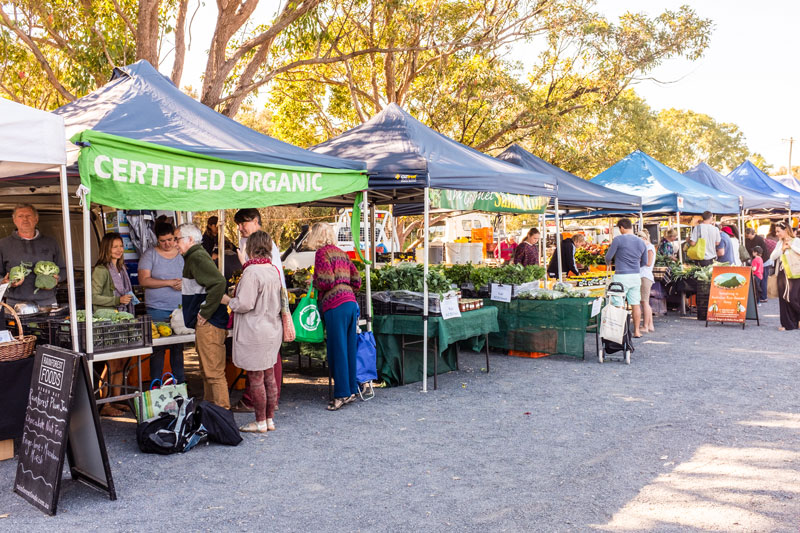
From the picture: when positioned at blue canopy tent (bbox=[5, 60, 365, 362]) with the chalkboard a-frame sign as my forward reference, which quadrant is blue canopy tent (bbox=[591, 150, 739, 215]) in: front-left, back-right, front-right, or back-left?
back-left

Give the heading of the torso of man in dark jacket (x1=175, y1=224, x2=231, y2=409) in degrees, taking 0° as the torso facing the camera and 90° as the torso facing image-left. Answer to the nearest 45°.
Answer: approximately 90°

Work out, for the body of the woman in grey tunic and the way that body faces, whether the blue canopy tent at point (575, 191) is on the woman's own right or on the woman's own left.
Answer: on the woman's own right

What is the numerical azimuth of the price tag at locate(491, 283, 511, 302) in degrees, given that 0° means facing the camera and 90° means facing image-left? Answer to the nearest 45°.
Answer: approximately 0°

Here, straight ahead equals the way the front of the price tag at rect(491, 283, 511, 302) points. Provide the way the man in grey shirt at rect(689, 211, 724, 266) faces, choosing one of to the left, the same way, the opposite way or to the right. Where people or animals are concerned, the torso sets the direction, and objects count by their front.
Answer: the opposite way

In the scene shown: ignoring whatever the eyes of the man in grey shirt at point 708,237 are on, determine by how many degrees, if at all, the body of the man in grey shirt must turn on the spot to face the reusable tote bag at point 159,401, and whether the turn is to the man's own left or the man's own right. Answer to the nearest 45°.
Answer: approximately 180°

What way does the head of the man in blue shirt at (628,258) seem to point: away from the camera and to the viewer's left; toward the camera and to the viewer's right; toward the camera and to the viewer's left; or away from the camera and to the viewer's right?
away from the camera and to the viewer's left

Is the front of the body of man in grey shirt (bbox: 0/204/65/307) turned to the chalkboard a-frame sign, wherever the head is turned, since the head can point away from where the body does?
yes

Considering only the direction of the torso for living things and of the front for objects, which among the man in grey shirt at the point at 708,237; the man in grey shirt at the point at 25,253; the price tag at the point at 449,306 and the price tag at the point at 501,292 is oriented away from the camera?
the man in grey shirt at the point at 708,237

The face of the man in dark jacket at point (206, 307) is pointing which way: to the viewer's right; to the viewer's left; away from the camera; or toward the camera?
to the viewer's left

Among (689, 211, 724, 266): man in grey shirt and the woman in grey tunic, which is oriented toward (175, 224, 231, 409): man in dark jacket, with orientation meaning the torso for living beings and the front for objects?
the woman in grey tunic

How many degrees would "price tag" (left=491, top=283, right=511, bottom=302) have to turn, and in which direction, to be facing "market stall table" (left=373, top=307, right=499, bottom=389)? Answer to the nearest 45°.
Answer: approximately 45° to its right
